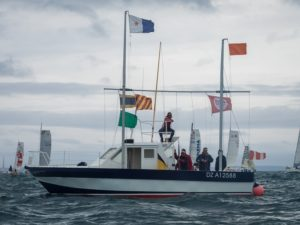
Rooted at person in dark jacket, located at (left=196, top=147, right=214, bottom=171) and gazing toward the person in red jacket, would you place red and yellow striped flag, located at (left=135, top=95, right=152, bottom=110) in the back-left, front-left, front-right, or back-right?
front-right

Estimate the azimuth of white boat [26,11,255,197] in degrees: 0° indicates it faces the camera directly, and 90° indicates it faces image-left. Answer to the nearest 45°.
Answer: approximately 90°
